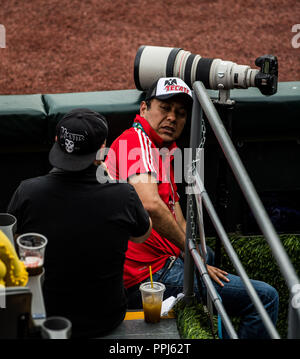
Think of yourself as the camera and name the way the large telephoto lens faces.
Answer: facing to the left of the viewer

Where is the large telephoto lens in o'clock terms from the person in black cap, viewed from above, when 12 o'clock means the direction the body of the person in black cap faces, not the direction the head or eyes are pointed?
The large telephoto lens is roughly at 1 o'clock from the person in black cap.

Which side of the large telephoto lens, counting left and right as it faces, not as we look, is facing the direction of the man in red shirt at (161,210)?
left

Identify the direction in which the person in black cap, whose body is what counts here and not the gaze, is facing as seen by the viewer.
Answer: away from the camera

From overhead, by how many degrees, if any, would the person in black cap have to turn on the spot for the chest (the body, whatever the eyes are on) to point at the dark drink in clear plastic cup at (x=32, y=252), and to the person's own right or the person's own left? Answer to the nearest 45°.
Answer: approximately 180°

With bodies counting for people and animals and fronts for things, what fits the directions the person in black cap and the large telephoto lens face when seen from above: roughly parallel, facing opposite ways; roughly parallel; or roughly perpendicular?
roughly perpendicular

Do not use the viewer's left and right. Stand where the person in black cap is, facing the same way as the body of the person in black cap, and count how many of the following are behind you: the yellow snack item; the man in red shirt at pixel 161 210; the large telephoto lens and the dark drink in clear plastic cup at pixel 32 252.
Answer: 2

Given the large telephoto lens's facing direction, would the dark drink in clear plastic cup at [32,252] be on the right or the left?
on its left

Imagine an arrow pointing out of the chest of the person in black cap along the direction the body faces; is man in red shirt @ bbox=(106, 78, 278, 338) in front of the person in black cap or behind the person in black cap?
in front
